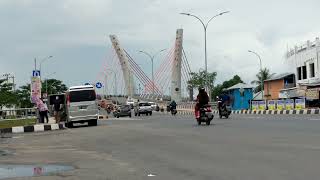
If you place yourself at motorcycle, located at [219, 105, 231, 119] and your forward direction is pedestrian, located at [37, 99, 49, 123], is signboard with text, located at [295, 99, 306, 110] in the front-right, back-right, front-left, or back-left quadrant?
back-right

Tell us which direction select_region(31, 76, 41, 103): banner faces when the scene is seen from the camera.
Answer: facing the viewer

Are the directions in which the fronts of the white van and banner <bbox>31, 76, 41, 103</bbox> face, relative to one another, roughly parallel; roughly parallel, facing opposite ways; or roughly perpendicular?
roughly parallel, facing opposite ways

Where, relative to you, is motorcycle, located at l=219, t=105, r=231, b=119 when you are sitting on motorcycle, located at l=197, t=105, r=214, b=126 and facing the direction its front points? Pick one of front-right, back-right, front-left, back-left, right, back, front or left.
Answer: front-right

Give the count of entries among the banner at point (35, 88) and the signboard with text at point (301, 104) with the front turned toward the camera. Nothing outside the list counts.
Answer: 2

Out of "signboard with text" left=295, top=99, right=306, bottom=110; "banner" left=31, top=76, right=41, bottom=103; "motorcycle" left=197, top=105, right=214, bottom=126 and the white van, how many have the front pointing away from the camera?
2

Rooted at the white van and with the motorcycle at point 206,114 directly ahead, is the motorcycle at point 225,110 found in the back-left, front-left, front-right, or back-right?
front-left

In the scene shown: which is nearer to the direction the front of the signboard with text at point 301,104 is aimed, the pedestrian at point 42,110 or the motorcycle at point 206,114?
the motorcycle

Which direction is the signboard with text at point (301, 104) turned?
toward the camera

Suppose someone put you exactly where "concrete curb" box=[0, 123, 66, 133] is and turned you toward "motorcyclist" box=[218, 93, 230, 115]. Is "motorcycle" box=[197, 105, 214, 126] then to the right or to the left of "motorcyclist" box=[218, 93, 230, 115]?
right

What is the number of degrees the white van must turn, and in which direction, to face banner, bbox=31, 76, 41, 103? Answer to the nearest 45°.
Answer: approximately 45° to its left

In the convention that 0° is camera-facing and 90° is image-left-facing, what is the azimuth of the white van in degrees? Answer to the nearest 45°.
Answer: approximately 180°
